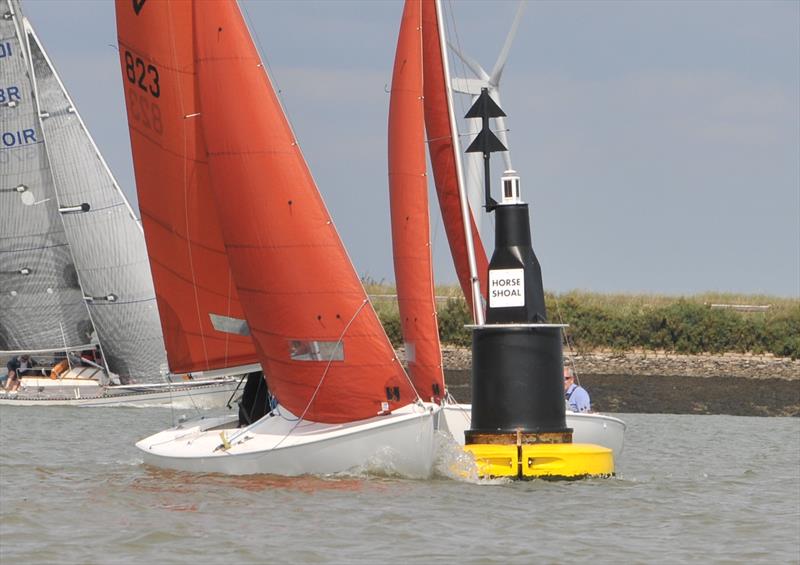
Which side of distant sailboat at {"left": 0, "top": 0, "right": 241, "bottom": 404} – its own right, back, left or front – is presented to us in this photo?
right

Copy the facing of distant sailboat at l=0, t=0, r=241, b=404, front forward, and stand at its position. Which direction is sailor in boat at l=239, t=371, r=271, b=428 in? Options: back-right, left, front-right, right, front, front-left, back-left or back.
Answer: right

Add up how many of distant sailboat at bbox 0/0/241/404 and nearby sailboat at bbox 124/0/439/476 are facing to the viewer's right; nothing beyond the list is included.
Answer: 2
